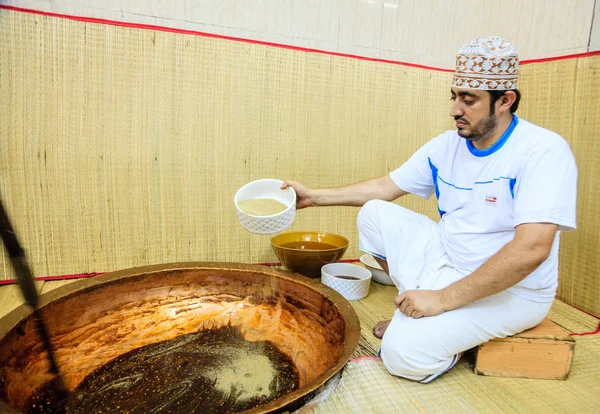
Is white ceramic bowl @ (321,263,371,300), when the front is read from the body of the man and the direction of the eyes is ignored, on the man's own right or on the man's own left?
on the man's own right

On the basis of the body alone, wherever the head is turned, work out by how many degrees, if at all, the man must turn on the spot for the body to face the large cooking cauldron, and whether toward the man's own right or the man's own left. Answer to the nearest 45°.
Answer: approximately 45° to the man's own right

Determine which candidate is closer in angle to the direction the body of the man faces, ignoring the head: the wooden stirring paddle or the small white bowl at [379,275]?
the wooden stirring paddle

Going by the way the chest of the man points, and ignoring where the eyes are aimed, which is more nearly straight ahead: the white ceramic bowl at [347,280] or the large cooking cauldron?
the large cooking cauldron

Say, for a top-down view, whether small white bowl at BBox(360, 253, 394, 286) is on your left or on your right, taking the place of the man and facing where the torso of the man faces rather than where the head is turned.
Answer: on your right

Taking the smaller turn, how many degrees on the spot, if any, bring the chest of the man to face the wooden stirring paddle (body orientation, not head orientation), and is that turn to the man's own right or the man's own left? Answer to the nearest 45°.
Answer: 0° — they already face it

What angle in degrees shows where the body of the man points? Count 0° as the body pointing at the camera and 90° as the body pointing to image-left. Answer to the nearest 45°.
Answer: approximately 45°
